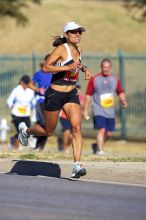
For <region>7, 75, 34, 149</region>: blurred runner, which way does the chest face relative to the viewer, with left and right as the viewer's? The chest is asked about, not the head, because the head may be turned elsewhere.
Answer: facing the viewer and to the right of the viewer

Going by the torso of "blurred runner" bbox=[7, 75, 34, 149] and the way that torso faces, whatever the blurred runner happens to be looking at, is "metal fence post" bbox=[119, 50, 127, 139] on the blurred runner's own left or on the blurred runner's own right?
on the blurred runner's own left

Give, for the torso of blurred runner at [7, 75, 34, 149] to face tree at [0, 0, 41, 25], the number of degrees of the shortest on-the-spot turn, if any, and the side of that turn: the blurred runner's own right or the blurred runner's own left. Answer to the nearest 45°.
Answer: approximately 135° to the blurred runner's own left
